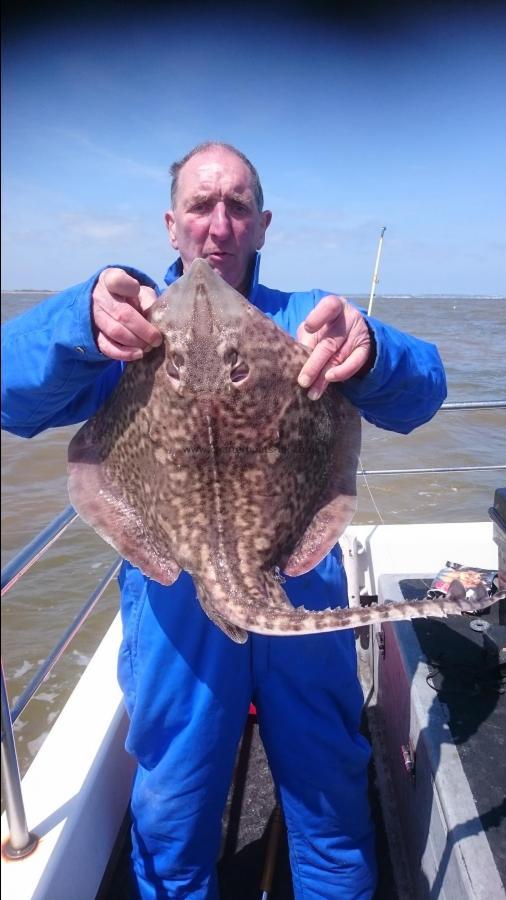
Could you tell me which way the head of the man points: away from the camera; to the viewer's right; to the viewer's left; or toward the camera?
toward the camera

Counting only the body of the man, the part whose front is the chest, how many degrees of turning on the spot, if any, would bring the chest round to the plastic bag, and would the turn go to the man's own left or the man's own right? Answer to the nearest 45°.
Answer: approximately 135° to the man's own left

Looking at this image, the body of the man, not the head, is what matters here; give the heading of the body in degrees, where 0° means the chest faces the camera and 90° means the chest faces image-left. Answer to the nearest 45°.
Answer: approximately 0°
